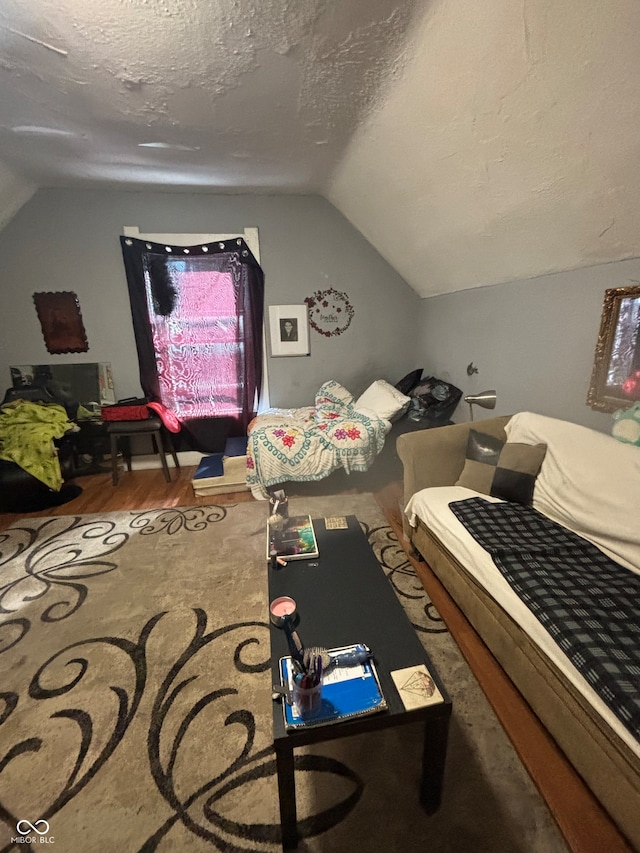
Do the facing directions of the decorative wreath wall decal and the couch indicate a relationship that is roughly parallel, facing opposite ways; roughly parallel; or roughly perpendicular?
roughly perpendicular

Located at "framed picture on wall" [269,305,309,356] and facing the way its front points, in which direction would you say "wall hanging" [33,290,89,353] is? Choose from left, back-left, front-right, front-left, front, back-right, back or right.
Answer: right

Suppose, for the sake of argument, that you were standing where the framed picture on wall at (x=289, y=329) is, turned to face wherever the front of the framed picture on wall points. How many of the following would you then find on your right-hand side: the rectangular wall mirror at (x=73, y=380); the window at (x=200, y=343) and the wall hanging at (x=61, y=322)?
3

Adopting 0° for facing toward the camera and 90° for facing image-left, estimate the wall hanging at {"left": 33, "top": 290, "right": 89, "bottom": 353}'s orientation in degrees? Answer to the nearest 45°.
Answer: approximately 0°

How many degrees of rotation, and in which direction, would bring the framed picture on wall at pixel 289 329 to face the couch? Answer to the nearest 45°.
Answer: approximately 45° to its left

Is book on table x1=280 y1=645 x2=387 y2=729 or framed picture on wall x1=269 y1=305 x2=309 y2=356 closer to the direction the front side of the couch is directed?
the book on table

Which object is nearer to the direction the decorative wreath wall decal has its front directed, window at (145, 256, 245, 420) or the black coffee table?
the black coffee table

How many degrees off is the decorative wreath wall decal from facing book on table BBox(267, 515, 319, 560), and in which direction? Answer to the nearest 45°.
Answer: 0° — it already faces it

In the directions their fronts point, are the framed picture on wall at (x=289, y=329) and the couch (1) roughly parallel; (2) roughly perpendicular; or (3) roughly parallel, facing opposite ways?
roughly perpendicular

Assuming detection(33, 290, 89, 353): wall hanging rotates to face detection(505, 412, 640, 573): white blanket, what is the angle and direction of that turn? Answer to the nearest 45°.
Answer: approximately 45° to its left

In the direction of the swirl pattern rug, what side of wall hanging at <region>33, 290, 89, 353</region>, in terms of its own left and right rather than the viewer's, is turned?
front

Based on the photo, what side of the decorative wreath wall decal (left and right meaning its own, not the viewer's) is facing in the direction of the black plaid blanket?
front
